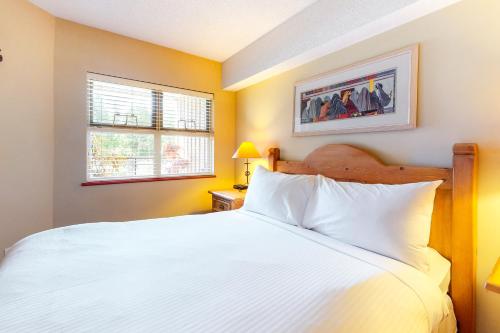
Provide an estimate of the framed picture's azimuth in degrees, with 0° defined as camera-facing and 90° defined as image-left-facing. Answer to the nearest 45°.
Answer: approximately 45°

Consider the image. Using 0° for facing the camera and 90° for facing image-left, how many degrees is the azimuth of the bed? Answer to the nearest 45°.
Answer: approximately 45°

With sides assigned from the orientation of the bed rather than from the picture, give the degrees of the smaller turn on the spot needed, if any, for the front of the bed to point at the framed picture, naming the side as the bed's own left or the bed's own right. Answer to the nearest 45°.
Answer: approximately 180°

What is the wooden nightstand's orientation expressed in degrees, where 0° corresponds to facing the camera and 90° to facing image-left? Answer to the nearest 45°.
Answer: approximately 45°
